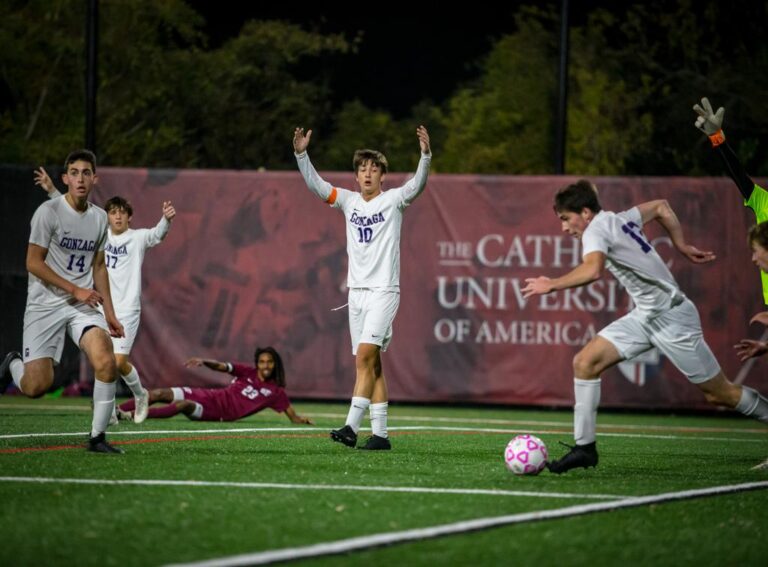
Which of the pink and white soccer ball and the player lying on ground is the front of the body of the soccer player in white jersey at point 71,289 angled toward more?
the pink and white soccer ball

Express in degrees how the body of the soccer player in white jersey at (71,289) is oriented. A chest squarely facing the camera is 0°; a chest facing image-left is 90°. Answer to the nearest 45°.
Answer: approximately 315°

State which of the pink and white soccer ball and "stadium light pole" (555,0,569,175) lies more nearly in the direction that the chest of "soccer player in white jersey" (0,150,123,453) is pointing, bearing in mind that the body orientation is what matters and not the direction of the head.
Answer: the pink and white soccer ball

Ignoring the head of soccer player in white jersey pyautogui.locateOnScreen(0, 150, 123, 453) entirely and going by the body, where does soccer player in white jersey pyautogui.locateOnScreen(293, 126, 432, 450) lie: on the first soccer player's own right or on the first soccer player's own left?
on the first soccer player's own left

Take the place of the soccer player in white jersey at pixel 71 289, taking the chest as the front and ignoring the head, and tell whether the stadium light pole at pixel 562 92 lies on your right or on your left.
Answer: on your left

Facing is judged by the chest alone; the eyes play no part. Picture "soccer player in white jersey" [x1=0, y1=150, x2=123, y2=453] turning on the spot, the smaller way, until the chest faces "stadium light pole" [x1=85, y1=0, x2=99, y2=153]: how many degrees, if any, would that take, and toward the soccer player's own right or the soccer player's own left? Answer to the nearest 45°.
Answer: approximately 135° to the soccer player's own left

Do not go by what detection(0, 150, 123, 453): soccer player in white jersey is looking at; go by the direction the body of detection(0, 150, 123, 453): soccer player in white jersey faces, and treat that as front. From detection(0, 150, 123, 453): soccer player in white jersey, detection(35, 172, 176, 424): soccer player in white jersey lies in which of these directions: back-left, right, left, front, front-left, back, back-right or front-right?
back-left
